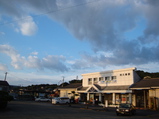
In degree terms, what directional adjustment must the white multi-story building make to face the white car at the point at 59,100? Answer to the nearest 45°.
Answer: approximately 45° to its right

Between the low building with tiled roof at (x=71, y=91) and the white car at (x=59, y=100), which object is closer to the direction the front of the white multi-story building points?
the white car

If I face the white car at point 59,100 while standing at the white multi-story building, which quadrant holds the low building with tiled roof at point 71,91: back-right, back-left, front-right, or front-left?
front-right

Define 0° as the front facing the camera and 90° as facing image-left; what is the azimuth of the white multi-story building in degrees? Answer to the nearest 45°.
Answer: approximately 45°

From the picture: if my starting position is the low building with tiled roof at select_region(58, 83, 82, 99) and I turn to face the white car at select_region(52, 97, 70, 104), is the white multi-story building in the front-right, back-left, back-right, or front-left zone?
front-left

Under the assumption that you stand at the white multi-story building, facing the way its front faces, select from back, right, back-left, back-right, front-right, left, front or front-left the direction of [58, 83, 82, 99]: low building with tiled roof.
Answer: right
